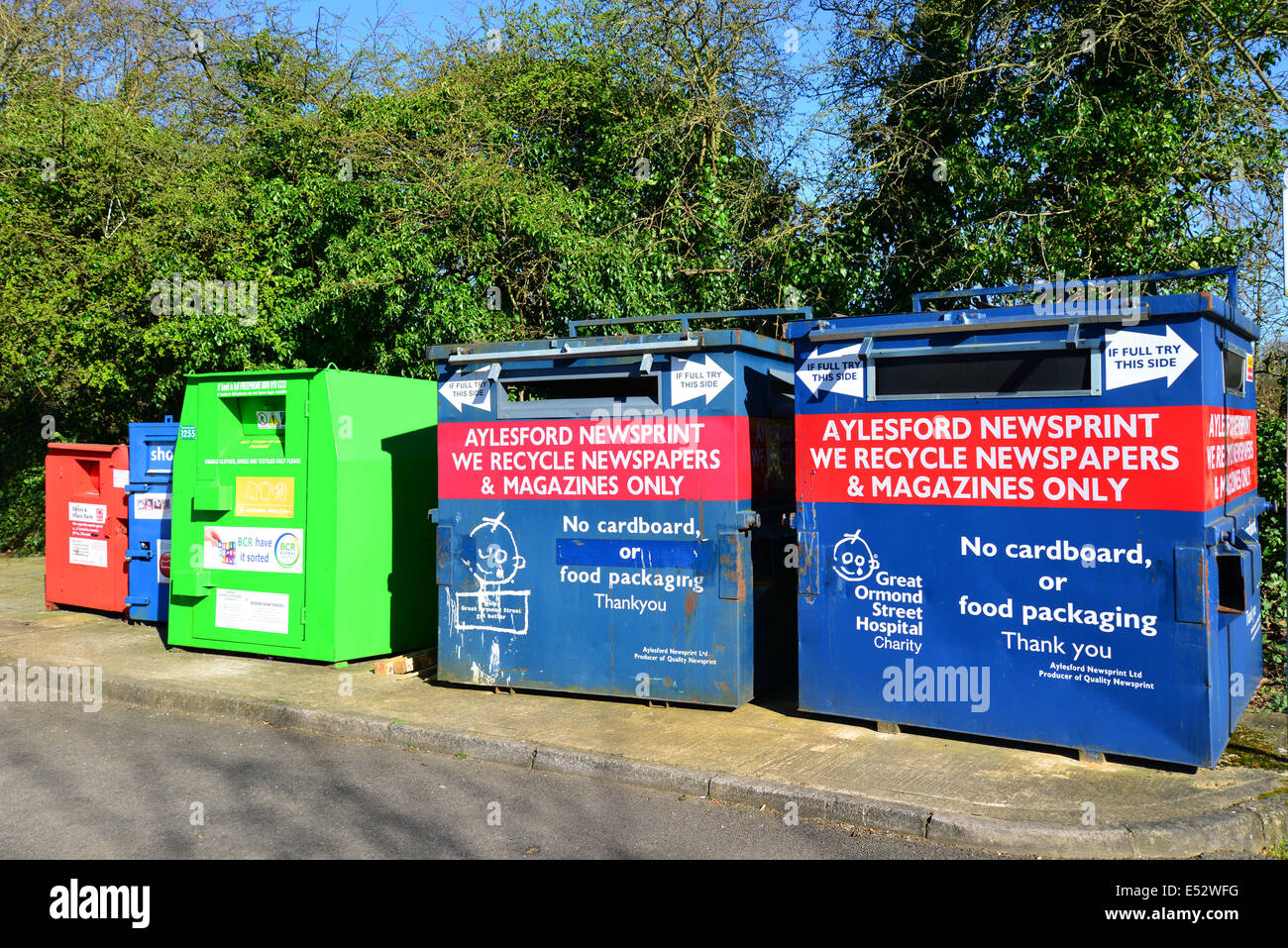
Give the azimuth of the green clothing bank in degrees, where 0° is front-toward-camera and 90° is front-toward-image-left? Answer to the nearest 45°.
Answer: approximately 45°

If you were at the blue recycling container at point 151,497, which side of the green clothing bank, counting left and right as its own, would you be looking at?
right

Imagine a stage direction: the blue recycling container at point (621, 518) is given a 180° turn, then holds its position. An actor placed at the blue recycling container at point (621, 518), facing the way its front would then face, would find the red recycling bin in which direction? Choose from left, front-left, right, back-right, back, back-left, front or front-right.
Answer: front-left

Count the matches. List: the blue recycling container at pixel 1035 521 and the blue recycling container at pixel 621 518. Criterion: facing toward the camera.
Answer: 2

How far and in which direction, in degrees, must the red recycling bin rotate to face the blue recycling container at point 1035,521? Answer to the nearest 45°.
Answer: approximately 90° to its left

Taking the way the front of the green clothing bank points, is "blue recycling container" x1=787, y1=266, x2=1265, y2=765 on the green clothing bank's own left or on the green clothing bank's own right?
on the green clothing bank's own left

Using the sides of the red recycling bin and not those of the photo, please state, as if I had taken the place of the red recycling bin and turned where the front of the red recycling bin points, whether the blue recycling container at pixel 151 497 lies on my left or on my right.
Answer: on my left

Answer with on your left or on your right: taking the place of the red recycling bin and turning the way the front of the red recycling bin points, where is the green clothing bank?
on your left
